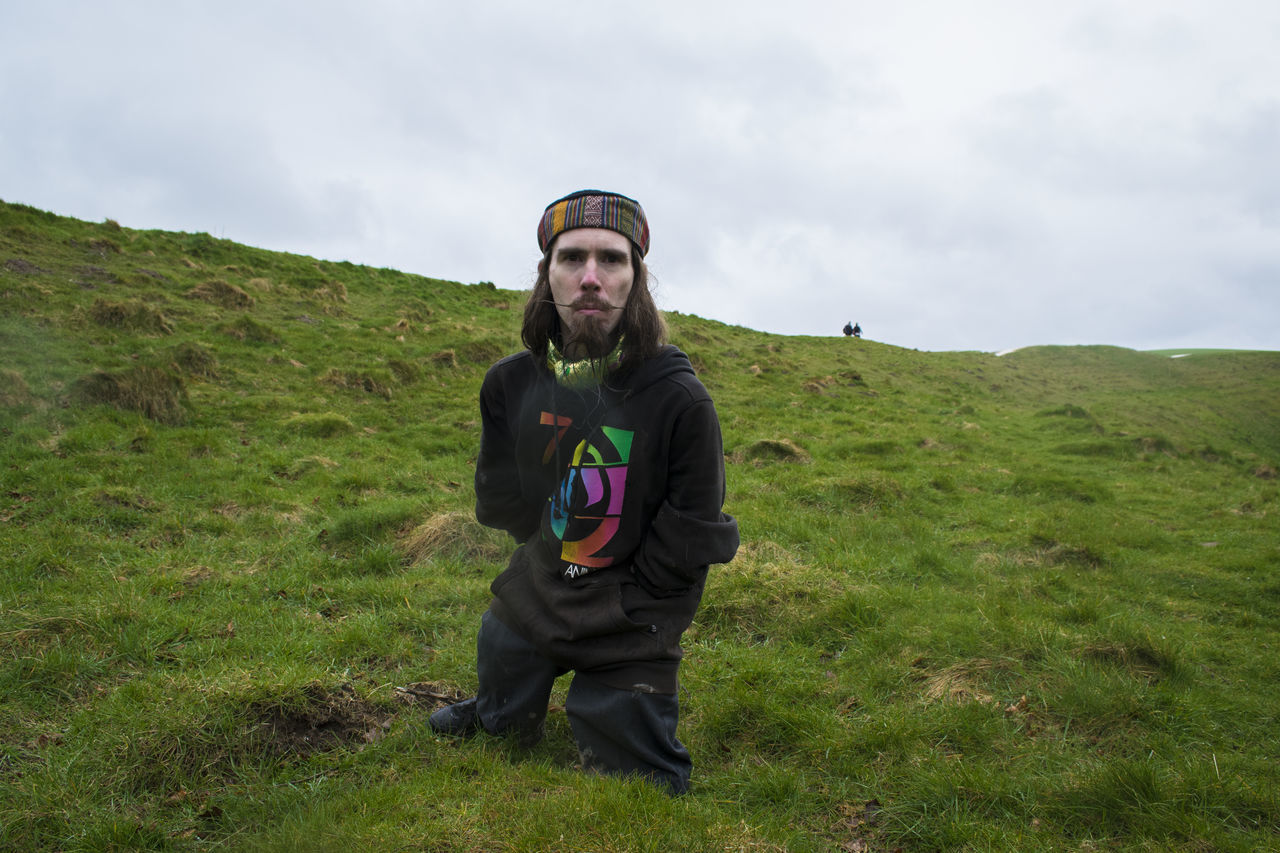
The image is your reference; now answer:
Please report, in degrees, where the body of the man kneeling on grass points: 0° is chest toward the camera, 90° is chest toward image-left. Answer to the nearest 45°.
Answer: approximately 0°
